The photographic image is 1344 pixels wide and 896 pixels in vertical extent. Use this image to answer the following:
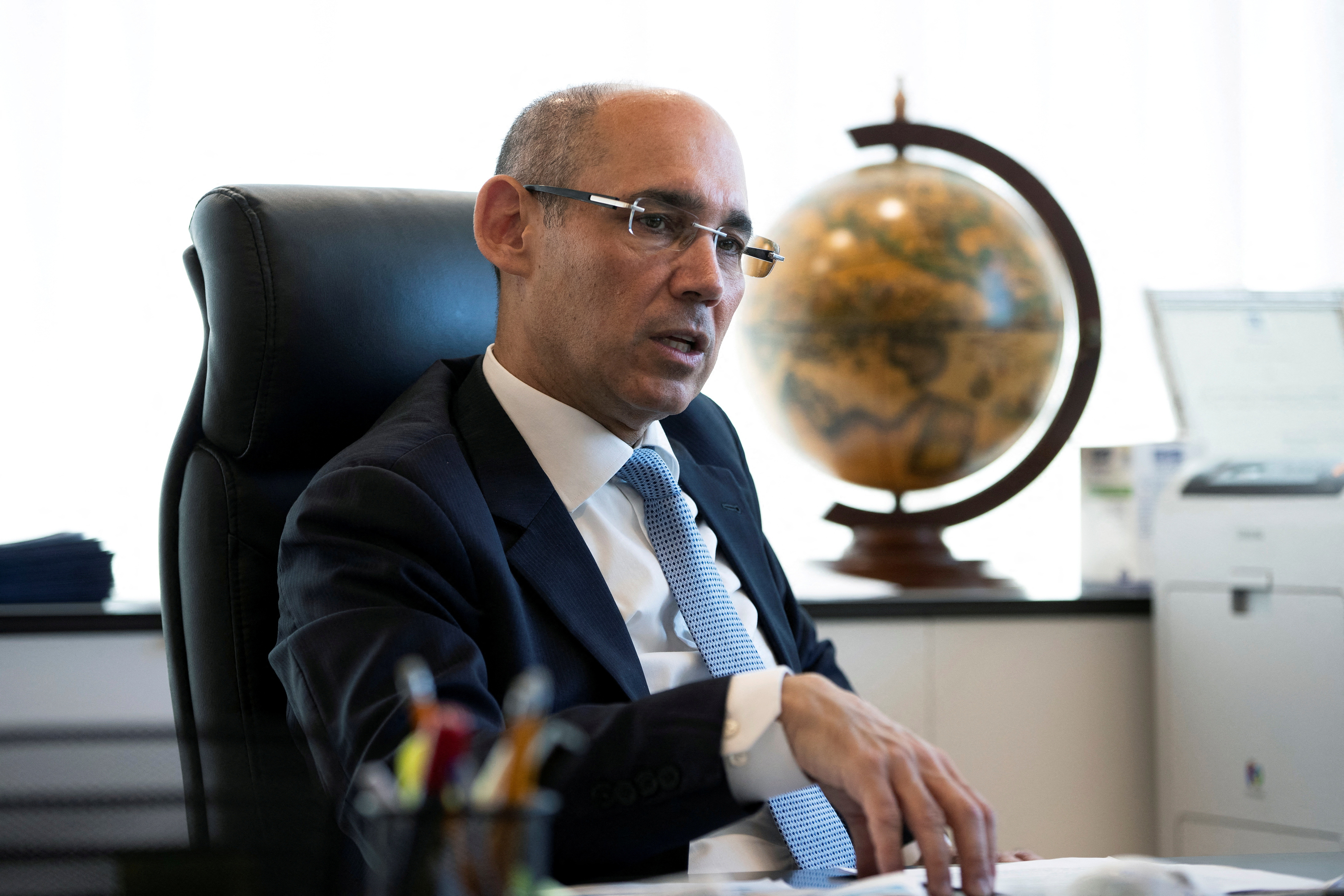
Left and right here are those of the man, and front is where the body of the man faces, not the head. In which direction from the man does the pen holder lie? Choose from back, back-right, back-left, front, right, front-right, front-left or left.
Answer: front-right

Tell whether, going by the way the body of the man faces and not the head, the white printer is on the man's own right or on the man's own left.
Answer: on the man's own left

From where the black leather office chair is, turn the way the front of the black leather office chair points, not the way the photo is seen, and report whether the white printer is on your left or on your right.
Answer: on your left

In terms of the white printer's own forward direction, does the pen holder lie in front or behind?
in front

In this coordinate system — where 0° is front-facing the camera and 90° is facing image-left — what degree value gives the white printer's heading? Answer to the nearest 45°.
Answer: approximately 0°

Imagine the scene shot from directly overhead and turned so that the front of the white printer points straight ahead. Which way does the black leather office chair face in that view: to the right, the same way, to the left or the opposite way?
to the left

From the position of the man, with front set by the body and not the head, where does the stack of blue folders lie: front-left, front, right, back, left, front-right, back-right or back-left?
back

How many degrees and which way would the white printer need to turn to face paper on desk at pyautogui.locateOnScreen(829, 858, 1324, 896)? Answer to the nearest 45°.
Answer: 0° — it already faces it
